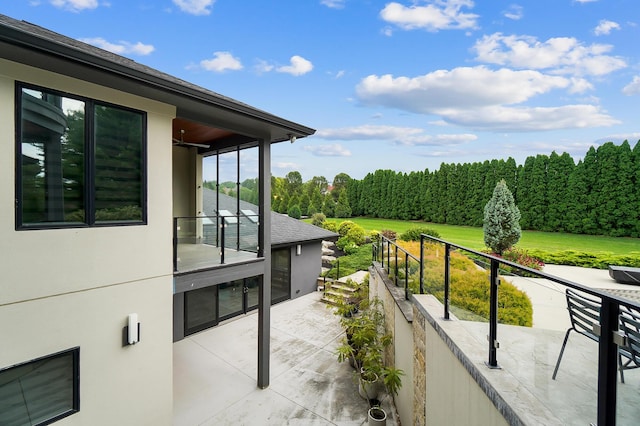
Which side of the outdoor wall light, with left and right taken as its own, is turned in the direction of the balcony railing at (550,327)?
front

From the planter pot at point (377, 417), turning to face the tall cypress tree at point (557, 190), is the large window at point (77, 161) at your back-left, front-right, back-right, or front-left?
back-left

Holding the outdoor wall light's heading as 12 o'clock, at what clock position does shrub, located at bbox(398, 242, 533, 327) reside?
The shrub is roughly at 10 o'clock from the outdoor wall light.

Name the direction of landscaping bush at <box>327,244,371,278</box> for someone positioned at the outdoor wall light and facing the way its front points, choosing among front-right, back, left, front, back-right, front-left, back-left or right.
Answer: left

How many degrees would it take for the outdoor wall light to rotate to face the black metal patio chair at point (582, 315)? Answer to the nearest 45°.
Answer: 0° — it already faces it

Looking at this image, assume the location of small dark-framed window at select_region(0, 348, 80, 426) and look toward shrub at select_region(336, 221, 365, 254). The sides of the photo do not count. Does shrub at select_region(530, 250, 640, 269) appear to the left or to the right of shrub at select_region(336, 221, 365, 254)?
right

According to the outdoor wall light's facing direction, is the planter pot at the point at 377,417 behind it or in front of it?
in front

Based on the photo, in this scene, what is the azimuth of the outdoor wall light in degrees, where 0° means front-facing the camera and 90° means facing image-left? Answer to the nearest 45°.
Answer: approximately 315°

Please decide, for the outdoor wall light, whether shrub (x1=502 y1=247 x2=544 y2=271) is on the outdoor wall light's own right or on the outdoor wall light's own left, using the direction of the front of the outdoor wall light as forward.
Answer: on the outdoor wall light's own left

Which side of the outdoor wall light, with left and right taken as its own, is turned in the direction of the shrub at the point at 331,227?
left
